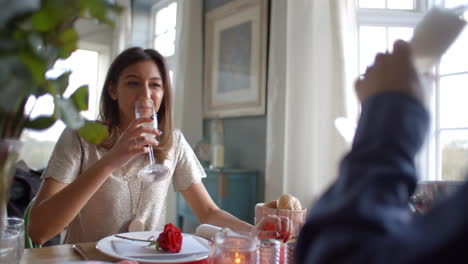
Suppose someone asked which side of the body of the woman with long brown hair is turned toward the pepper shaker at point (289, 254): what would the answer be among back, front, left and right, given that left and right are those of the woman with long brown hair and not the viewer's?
front

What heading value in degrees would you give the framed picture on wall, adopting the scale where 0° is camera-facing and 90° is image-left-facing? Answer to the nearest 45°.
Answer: approximately 45°

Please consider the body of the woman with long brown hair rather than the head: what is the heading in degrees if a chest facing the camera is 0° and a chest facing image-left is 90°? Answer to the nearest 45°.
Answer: approximately 315°

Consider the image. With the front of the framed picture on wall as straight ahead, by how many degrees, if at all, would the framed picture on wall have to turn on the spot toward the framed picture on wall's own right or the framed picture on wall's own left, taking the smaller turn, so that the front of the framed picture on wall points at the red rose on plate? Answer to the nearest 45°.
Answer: approximately 45° to the framed picture on wall's own left

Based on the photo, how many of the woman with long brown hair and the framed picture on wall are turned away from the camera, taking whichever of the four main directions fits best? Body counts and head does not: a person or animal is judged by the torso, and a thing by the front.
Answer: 0
